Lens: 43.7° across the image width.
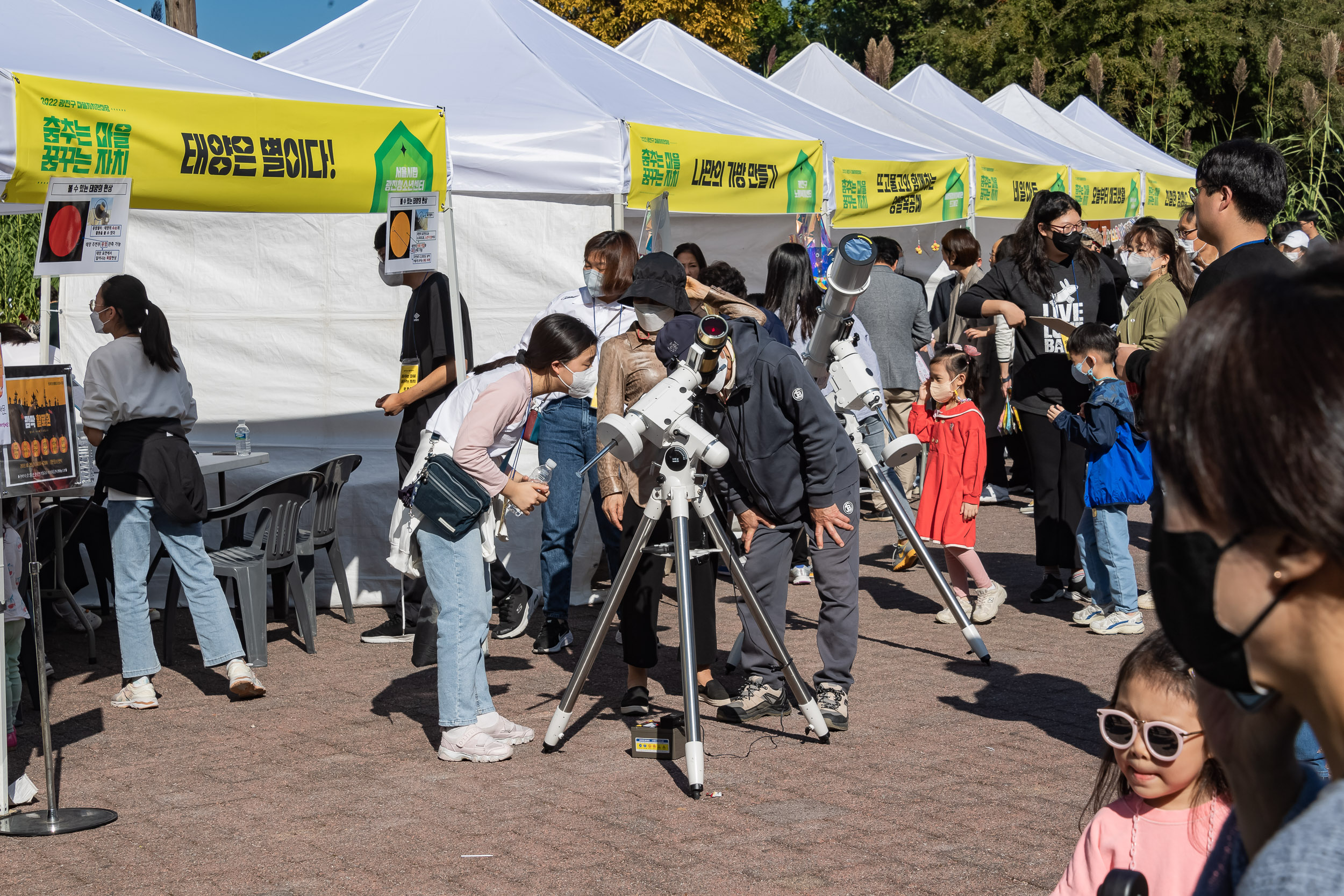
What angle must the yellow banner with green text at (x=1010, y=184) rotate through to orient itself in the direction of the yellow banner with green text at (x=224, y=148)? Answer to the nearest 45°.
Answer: approximately 45° to its right

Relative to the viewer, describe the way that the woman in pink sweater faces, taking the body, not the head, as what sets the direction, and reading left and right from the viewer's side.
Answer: facing to the right of the viewer

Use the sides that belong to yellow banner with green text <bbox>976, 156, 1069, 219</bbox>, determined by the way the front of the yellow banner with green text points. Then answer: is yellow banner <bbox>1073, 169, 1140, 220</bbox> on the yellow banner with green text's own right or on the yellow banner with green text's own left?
on the yellow banner with green text's own left

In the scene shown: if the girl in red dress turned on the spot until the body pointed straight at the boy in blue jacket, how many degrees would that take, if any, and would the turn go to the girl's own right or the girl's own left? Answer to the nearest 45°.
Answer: approximately 90° to the girl's own left

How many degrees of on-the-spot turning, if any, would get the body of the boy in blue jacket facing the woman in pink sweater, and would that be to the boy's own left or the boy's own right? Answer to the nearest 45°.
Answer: approximately 45° to the boy's own left

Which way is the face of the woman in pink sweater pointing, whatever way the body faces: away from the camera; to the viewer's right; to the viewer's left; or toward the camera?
to the viewer's right

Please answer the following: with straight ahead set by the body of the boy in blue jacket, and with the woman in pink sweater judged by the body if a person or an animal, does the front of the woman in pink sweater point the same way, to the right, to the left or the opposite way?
the opposite way

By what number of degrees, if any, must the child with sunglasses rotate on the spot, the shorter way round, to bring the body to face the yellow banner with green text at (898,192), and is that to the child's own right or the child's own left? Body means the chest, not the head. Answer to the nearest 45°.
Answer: approximately 135° to the child's own right

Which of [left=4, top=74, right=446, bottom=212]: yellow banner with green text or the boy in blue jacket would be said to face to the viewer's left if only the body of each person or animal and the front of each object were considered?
the boy in blue jacket

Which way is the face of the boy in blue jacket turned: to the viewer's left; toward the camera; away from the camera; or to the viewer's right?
to the viewer's left

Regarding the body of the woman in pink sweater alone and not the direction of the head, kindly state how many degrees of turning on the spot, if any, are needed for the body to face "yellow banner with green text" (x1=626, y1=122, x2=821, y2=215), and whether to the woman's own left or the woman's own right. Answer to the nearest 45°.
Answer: approximately 90° to the woman's own left

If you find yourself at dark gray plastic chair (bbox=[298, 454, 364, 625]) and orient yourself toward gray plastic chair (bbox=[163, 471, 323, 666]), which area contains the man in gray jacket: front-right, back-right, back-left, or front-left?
back-left

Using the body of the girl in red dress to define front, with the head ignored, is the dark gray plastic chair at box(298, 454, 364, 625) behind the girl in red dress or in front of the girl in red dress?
in front
